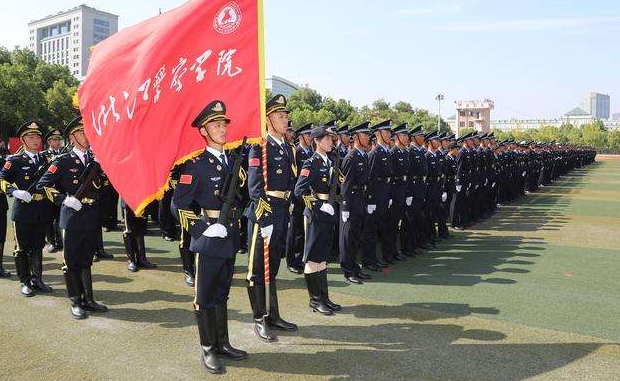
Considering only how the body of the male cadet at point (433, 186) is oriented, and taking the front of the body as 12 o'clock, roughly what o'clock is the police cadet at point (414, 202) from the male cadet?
The police cadet is roughly at 2 o'clock from the male cadet.

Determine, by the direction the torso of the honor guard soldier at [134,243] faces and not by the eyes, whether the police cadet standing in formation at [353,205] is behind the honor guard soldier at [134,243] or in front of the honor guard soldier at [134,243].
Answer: in front

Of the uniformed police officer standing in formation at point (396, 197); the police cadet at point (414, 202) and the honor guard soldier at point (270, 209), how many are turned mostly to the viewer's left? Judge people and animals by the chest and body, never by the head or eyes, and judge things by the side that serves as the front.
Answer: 0

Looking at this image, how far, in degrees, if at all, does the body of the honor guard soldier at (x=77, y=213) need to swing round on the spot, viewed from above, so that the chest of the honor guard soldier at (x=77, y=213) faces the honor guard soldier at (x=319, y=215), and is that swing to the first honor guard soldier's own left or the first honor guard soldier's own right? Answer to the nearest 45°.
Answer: approximately 45° to the first honor guard soldier's own left

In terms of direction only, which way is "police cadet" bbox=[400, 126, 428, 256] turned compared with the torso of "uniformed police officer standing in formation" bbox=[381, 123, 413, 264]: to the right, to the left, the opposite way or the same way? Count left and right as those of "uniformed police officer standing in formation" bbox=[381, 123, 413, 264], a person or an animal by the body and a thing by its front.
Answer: the same way

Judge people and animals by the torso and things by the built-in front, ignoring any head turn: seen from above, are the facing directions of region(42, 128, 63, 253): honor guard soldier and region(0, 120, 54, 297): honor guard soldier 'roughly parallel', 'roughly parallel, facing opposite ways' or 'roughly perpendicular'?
roughly parallel

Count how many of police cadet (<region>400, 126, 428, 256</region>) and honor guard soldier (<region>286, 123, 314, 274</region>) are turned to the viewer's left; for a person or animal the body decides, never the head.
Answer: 0

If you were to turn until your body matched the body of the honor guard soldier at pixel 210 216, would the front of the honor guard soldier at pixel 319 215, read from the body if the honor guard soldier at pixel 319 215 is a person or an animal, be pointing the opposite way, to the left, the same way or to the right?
the same way

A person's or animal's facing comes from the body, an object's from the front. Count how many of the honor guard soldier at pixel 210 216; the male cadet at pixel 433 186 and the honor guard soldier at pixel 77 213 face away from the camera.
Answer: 0

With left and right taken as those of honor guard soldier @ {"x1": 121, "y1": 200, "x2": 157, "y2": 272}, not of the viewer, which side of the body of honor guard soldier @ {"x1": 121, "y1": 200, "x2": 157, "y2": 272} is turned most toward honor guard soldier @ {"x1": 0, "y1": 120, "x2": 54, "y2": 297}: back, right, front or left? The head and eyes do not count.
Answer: right
